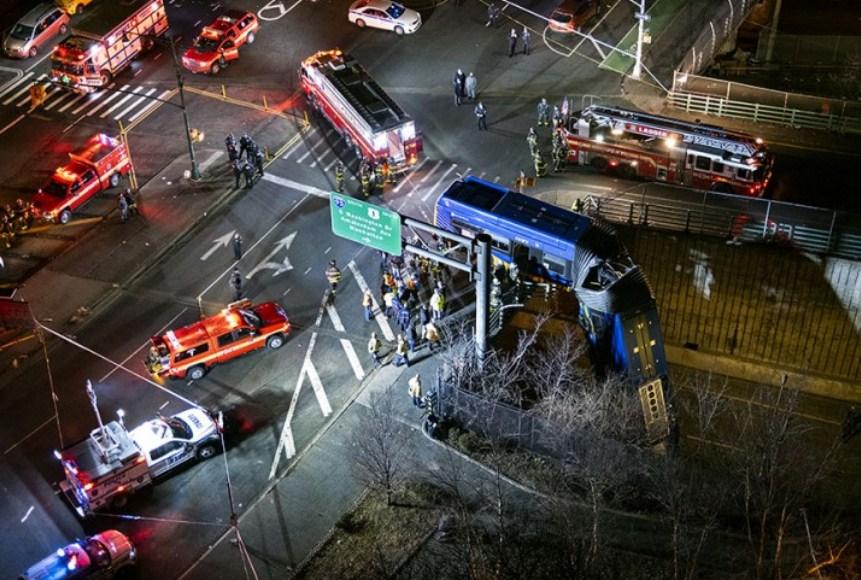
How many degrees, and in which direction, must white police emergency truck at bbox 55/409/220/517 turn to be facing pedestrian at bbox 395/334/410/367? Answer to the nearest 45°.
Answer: approximately 45° to its right

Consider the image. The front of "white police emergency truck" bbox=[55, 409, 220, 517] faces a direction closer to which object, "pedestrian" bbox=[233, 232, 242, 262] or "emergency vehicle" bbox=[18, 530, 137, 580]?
the pedestrian

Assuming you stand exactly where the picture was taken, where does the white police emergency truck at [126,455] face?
facing away from the viewer and to the right of the viewer

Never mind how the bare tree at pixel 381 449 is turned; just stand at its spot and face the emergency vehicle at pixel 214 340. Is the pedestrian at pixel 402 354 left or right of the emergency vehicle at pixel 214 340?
right

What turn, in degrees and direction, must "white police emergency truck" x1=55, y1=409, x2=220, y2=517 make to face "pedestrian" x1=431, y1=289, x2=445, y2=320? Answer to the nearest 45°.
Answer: approximately 45° to its right

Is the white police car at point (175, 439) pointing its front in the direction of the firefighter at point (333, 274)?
yes

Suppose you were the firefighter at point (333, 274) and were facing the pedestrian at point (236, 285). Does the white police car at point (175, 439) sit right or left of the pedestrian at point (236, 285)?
left
